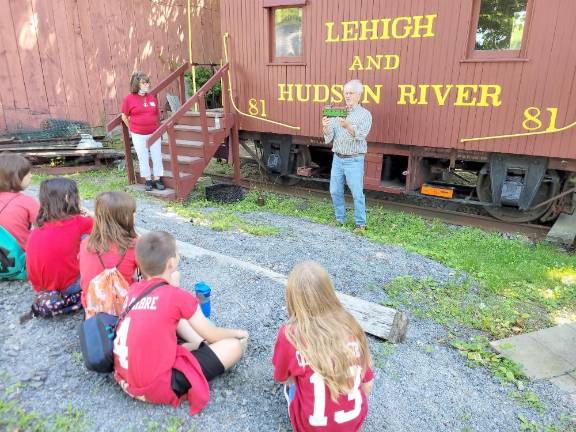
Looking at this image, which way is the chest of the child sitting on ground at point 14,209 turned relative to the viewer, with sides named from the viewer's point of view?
facing away from the viewer and to the right of the viewer

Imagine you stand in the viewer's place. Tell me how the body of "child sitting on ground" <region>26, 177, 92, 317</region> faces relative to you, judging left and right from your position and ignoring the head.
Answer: facing away from the viewer and to the right of the viewer

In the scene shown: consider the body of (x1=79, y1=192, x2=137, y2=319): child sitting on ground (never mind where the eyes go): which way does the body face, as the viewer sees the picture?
away from the camera

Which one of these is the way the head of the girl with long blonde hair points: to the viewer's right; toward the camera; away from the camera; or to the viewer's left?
away from the camera

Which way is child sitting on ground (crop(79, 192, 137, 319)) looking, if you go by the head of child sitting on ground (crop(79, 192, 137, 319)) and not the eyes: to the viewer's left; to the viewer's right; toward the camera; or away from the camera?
away from the camera

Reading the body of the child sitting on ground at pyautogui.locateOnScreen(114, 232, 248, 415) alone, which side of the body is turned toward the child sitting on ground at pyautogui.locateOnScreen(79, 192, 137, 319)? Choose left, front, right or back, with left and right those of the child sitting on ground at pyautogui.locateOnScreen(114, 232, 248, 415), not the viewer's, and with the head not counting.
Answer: left

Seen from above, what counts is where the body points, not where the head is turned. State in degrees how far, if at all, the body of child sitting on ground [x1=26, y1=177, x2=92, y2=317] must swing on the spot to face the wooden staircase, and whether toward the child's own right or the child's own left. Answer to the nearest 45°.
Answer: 0° — they already face it

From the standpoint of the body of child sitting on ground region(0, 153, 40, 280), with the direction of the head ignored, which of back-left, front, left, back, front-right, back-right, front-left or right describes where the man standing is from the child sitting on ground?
front-right

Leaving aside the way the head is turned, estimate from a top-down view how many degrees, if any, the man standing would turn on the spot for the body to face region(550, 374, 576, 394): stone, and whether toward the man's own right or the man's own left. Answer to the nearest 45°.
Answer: approximately 90° to the man's own left

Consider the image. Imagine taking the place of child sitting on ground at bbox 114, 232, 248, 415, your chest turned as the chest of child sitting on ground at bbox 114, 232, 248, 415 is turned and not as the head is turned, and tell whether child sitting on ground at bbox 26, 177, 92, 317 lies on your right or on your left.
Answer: on your left

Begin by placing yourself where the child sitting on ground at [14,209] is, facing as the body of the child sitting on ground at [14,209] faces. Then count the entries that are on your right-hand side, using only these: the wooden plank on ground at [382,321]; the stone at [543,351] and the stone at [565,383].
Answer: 3

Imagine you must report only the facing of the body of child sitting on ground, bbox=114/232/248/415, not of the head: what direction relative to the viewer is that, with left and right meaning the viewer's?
facing away from the viewer and to the right of the viewer

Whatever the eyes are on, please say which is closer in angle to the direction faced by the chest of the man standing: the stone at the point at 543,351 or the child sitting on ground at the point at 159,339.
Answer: the child sitting on ground

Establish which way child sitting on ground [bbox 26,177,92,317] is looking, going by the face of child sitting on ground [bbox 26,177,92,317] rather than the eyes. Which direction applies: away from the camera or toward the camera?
away from the camera

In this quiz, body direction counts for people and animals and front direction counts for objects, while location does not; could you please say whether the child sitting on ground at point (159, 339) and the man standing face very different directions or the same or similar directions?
very different directions
